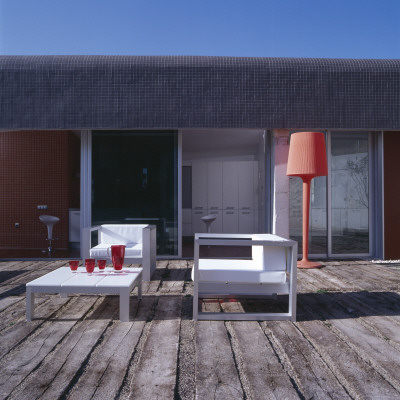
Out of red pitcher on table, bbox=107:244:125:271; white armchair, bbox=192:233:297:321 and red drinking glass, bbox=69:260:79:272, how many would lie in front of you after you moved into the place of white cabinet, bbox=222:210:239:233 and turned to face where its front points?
3

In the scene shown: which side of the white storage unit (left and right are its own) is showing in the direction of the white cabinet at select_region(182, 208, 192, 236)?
right

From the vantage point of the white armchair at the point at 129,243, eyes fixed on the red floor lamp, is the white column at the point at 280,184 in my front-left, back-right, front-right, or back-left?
front-left

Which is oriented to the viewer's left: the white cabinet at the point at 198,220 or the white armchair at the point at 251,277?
the white armchair

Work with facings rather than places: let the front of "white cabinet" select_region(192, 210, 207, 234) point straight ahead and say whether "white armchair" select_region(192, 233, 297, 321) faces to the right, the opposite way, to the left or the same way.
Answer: to the right

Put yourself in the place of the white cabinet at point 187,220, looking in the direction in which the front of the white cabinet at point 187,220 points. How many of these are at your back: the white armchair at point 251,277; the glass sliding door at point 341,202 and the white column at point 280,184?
0

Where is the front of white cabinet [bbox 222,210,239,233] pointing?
toward the camera

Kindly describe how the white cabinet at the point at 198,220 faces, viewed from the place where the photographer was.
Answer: facing the viewer

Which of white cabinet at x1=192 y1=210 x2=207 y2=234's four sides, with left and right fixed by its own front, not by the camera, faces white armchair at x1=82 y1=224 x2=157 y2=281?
front

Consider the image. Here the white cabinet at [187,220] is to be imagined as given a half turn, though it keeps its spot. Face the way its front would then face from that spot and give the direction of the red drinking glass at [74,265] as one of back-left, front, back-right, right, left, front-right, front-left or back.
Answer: back

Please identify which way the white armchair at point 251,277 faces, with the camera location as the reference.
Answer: facing to the left of the viewer

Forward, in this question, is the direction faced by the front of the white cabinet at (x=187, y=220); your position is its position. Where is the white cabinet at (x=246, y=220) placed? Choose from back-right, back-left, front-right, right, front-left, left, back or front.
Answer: left

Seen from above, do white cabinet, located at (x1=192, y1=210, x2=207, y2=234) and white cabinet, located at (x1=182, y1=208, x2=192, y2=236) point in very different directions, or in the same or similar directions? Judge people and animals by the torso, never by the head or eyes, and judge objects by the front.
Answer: same or similar directions

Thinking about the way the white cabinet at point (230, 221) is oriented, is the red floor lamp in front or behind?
in front

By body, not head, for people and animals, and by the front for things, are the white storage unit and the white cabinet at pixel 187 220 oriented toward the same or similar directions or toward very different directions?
same or similar directions
